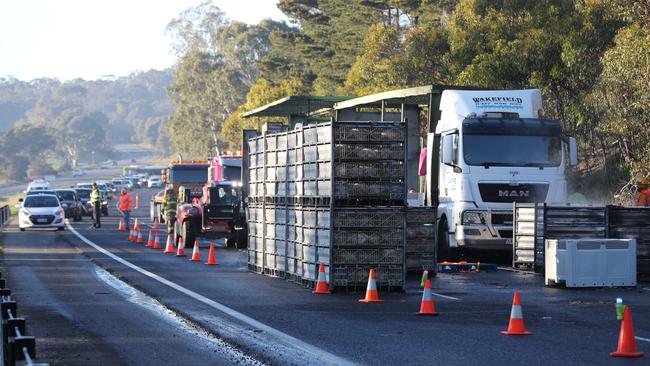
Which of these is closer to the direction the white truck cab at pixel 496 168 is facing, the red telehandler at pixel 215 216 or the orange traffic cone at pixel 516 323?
the orange traffic cone

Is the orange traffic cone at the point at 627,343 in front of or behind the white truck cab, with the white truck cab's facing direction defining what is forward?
in front

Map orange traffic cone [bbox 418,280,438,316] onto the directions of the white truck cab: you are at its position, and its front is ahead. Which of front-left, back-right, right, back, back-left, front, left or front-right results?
front

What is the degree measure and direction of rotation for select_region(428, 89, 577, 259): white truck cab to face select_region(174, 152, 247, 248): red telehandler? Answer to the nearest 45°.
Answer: approximately 135° to its right

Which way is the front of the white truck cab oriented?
toward the camera

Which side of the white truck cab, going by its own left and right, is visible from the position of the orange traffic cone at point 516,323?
front

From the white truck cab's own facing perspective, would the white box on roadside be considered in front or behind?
in front

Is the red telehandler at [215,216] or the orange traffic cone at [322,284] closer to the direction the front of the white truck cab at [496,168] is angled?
the orange traffic cone
